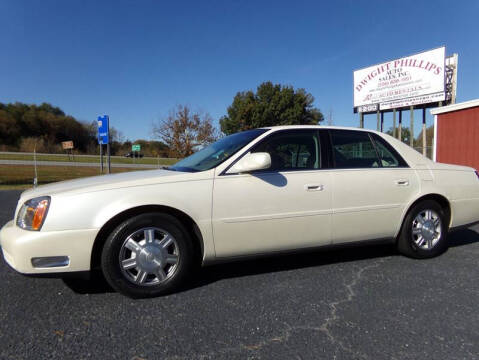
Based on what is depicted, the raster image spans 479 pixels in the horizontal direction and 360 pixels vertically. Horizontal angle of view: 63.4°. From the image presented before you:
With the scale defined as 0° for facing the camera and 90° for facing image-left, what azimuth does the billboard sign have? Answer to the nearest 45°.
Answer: approximately 45°

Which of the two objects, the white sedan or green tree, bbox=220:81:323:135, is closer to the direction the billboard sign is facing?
the white sedan

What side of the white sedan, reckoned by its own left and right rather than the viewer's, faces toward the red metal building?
back

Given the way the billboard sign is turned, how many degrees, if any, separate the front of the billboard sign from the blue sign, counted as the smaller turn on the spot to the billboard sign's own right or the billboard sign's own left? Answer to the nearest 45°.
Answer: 0° — it already faces it

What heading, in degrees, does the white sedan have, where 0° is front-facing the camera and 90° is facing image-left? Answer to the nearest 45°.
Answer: approximately 45°

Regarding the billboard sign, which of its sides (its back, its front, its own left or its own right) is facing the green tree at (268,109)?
right

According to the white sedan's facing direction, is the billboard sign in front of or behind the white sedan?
behind

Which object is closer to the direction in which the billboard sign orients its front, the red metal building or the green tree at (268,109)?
the red metal building

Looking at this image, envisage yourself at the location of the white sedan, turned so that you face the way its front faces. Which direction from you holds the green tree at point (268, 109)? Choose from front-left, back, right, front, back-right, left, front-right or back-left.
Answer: back-right

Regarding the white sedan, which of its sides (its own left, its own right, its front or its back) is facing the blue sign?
right
